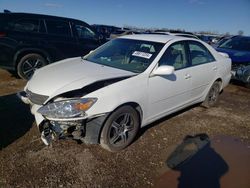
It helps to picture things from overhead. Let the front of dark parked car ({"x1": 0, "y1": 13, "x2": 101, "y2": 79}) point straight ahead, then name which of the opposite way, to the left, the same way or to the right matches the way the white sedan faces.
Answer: the opposite way

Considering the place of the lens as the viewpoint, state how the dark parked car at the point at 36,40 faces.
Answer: facing away from the viewer and to the right of the viewer

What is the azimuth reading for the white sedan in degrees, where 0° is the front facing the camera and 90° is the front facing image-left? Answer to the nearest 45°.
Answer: approximately 45°

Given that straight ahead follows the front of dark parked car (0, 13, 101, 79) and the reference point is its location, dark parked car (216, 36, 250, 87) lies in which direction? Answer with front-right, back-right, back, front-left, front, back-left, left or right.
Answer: front-right

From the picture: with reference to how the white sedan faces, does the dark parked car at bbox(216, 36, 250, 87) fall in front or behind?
behind

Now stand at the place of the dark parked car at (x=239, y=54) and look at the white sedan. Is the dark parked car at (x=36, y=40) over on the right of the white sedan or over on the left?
right

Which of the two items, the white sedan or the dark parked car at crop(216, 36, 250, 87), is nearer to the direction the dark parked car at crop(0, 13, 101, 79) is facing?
the dark parked car

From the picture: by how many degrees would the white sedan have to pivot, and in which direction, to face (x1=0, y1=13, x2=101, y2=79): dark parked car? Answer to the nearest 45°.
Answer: approximately 90° to its right
